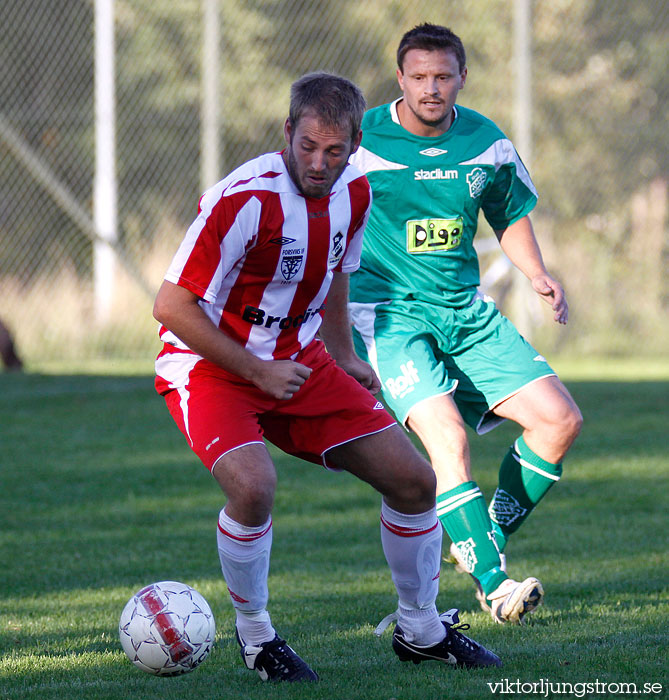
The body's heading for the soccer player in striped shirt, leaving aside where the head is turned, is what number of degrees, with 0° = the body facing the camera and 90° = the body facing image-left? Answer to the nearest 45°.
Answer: approximately 315°

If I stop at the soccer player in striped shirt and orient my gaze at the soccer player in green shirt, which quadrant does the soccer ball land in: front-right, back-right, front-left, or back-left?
back-left

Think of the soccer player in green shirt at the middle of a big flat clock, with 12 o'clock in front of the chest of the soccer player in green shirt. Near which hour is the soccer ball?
The soccer ball is roughly at 1 o'clock from the soccer player in green shirt.

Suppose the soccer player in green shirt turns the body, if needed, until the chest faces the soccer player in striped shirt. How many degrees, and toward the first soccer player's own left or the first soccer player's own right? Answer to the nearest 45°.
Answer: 0° — they already face them

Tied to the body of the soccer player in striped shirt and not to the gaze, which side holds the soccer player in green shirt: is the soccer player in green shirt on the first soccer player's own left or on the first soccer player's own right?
on the first soccer player's own left
